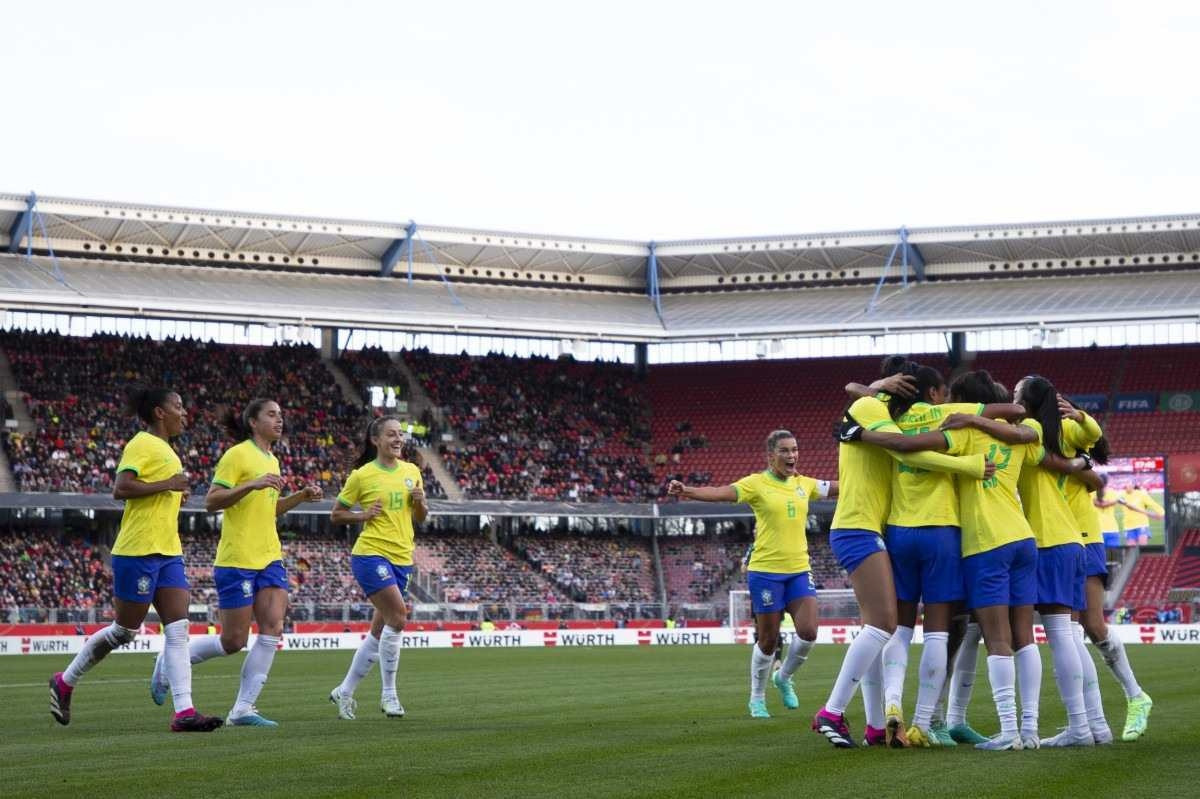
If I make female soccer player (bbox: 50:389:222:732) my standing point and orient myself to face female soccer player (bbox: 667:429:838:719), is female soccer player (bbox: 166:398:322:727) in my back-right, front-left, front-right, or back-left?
front-left

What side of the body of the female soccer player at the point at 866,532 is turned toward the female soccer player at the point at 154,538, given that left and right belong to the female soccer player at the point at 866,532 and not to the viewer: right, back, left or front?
back

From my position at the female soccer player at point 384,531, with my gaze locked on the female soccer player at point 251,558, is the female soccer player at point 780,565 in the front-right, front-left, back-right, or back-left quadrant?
back-left

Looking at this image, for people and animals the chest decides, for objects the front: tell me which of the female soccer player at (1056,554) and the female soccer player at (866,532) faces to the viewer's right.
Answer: the female soccer player at (866,532)

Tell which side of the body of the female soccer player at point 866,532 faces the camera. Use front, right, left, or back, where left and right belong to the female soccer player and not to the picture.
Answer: right

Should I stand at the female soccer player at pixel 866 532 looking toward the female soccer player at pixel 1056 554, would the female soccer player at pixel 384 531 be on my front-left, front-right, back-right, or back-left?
back-left

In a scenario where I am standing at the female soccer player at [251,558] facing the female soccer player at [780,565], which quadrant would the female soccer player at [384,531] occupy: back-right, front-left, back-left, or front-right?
front-left

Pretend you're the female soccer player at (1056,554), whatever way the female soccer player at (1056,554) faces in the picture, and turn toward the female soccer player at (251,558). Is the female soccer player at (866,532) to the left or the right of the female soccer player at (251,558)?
left

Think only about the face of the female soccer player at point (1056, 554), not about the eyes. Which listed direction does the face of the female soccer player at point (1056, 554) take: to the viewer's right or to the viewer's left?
to the viewer's left

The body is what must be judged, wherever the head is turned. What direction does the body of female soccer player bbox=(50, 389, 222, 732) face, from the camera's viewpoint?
to the viewer's right

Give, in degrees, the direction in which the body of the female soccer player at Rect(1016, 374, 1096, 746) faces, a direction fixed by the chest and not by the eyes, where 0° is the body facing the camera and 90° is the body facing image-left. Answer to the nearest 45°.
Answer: approximately 90°
